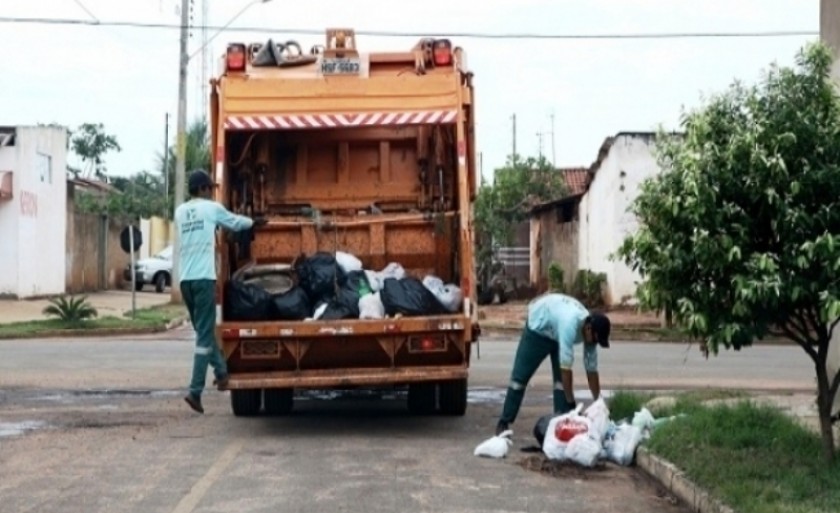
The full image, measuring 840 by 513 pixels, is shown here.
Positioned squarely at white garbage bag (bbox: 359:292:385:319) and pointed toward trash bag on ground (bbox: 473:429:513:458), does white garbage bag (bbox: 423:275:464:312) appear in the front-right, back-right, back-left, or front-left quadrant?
front-left

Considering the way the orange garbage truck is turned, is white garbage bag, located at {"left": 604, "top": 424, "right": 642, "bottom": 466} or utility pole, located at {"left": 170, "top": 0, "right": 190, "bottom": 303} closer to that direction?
the utility pole

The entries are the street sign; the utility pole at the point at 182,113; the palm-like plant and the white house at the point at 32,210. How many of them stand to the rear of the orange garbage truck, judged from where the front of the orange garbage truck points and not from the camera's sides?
0

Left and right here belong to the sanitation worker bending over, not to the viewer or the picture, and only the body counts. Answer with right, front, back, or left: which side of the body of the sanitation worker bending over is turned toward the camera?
right

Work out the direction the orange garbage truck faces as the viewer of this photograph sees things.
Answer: facing away from the viewer

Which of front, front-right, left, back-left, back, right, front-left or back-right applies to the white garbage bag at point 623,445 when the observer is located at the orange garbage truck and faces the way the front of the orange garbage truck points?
back-right

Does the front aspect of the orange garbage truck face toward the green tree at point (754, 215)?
no

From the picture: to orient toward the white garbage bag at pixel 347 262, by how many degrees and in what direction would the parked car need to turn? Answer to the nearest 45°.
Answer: approximately 45° to its left

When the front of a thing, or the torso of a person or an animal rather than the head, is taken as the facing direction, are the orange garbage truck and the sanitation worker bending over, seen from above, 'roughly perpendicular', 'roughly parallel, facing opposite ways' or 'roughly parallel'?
roughly perpendicular

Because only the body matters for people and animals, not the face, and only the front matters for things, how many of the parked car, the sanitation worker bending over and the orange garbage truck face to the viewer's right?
1

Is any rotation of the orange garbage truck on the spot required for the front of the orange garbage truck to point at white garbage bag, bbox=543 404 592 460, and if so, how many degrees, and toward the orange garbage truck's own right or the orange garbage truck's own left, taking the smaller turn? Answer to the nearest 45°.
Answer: approximately 135° to the orange garbage truck's own right

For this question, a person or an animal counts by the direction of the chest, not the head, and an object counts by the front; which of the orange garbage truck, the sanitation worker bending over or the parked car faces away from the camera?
the orange garbage truck
